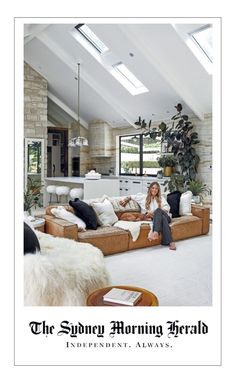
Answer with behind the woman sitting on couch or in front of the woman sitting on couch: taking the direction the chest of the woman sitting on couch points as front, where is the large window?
behind

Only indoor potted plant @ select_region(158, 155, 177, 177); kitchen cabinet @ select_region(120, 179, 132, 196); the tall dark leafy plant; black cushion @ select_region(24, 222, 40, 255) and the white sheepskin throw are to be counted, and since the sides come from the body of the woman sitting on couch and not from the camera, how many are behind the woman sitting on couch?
3

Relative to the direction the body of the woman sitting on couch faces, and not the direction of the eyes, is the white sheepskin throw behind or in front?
in front

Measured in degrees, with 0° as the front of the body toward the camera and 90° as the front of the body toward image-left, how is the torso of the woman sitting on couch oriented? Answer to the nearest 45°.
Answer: approximately 0°

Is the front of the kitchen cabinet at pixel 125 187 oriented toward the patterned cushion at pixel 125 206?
yes

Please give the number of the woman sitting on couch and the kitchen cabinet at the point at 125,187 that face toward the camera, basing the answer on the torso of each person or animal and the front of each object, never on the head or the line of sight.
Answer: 2

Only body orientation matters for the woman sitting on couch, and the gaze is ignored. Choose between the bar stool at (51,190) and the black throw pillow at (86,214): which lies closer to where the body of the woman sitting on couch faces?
the black throw pillow

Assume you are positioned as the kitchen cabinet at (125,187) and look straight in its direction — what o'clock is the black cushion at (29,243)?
The black cushion is roughly at 12 o'clock from the kitchen cabinet.

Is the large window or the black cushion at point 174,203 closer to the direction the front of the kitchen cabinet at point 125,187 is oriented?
the black cushion

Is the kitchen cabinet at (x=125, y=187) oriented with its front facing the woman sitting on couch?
yes

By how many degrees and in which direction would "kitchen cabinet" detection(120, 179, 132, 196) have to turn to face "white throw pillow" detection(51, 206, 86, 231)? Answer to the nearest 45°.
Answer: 0° — it already faces it

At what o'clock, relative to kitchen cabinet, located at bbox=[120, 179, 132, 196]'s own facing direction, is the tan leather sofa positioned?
The tan leather sofa is roughly at 12 o'clock from the kitchen cabinet.

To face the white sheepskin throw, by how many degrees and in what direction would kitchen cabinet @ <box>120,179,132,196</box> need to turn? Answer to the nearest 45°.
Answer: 0° — it already faces it

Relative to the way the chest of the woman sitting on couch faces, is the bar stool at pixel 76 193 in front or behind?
behind
